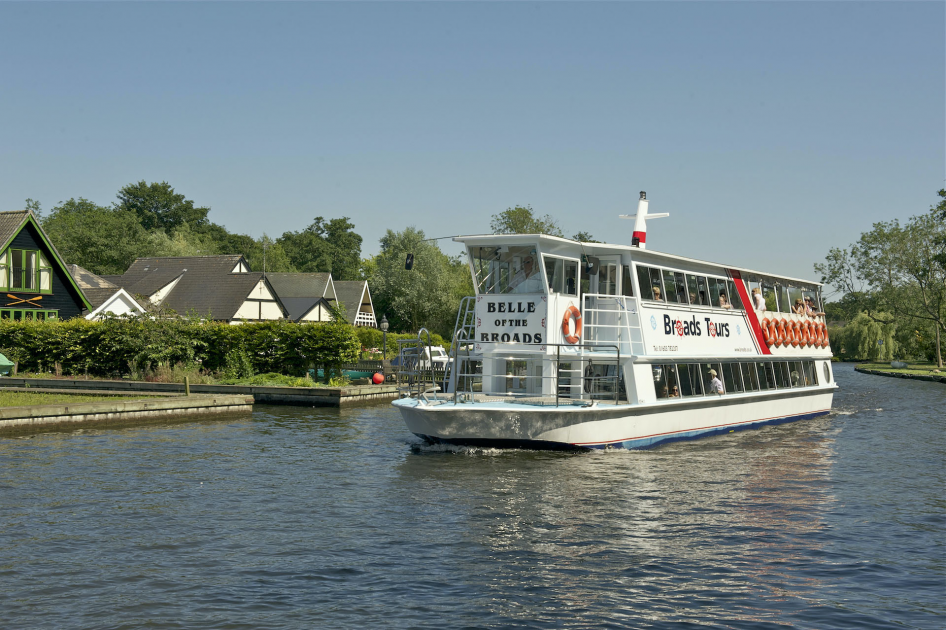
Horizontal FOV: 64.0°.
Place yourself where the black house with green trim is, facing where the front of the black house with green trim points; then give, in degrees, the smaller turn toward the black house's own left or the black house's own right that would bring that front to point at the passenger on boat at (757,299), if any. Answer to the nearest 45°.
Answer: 0° — it already faces them

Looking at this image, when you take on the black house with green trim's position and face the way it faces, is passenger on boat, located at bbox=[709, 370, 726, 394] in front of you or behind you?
in front

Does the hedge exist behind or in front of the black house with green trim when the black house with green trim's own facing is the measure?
in front

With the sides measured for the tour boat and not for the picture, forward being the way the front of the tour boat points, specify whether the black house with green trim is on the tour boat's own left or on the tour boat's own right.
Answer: on the tour boat's own right

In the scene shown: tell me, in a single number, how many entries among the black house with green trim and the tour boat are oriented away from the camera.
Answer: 0

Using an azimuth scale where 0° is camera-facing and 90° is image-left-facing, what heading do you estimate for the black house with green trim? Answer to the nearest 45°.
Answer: approximately 315°

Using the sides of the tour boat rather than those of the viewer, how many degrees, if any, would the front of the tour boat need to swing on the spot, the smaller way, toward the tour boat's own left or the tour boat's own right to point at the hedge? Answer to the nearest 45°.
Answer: approximately 90° to the tour boat's own right

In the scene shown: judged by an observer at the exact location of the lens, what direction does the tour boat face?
facing the viewer and to the left of the viewer
